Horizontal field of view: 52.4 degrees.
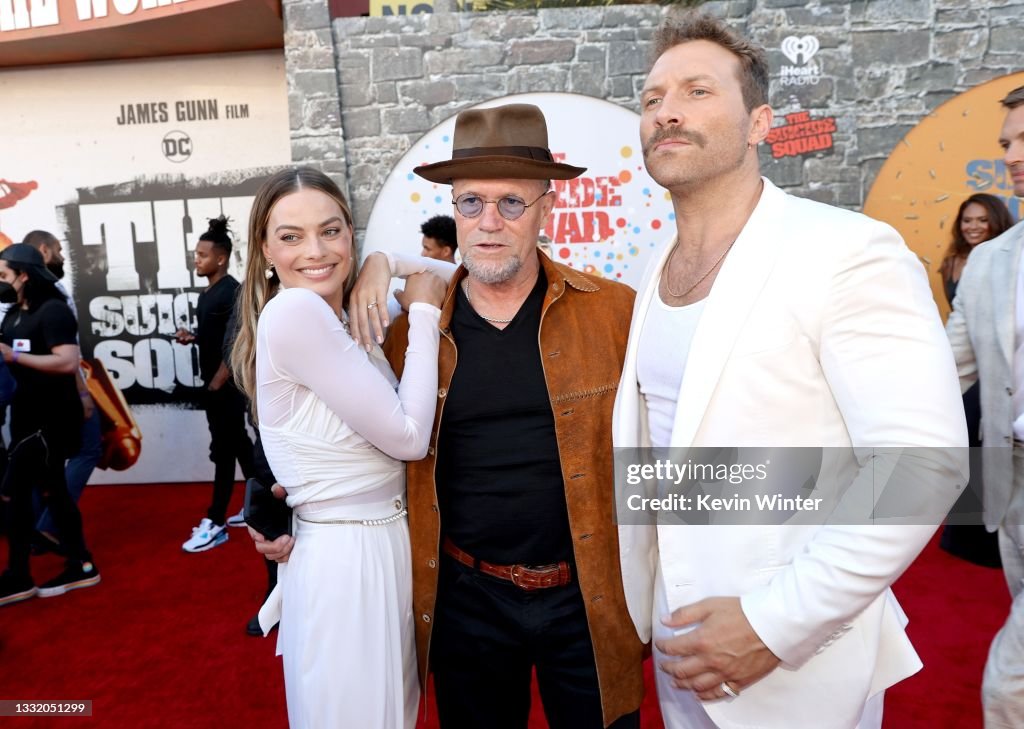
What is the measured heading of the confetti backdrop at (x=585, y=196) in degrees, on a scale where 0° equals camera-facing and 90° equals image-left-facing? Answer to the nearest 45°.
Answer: approximately 0°

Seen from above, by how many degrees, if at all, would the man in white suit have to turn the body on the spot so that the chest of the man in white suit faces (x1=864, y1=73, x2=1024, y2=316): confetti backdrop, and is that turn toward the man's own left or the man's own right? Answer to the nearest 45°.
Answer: approximately 135° to the man's own right

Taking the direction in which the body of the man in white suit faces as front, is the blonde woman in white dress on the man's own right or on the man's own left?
on the man's own right

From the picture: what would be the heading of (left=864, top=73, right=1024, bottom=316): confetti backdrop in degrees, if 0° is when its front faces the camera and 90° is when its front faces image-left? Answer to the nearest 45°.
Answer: approximately 0°

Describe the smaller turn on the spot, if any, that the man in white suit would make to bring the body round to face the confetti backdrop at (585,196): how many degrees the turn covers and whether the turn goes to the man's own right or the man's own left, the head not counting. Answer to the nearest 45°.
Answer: approximately 135° to the man's own right

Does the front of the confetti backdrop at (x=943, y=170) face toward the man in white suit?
yes

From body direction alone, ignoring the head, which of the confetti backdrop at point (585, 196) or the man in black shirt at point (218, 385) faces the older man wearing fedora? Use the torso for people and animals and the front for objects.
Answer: the confetti backdrop

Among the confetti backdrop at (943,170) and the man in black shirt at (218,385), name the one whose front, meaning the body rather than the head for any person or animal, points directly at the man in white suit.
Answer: the confetti backdrop

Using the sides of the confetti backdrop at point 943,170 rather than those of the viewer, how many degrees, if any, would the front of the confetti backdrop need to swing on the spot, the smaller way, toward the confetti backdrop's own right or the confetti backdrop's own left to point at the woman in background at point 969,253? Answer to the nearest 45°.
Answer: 0° — it already faces them
